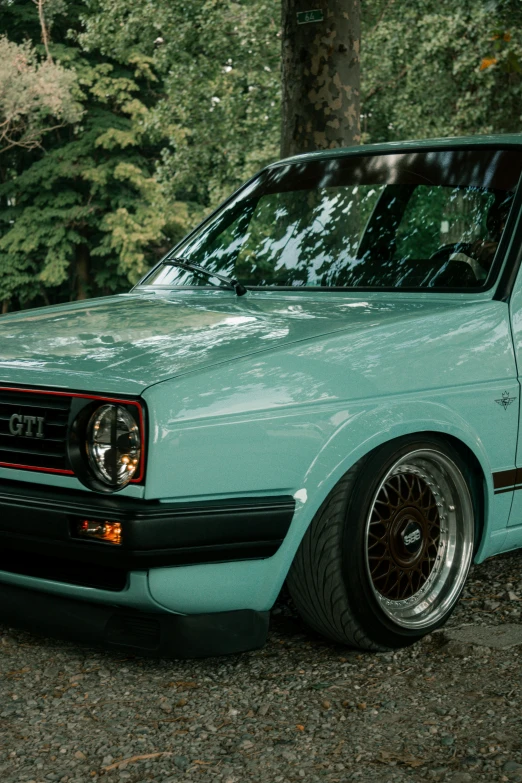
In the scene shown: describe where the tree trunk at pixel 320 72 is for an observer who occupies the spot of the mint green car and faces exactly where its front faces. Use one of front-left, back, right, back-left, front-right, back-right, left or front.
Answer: back-right

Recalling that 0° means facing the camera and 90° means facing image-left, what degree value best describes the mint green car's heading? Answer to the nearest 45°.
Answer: approximately 45°

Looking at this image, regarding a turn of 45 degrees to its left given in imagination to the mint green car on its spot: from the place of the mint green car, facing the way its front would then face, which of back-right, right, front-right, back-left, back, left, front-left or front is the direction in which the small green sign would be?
back
